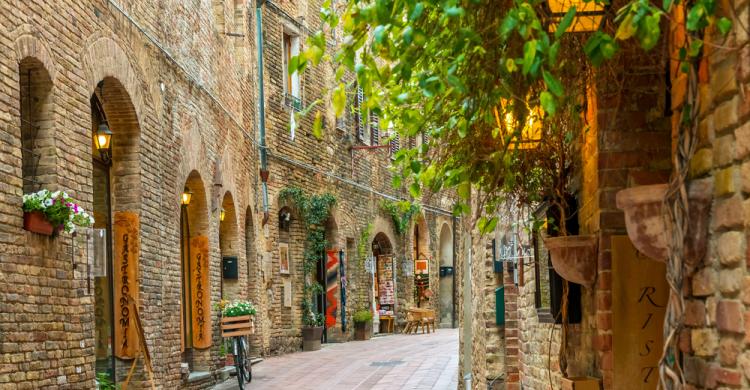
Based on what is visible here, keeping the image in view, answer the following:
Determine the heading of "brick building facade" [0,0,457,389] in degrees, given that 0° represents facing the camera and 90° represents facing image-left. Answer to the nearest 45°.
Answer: approximately 315°

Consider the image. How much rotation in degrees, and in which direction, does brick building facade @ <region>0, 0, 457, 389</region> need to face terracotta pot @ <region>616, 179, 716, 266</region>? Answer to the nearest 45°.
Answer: approximately 45° to its right

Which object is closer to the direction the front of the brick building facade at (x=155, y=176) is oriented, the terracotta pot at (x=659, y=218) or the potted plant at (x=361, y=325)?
the terracotta pot

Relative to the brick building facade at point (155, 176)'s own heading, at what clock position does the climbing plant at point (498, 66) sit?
The climbing plant is roughly at 1 o'clock from the brick building facade.

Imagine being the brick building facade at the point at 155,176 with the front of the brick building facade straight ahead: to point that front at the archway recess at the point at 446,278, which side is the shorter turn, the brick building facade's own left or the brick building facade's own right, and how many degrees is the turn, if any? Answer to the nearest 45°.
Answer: approximately 135° to the brick building facade's own left

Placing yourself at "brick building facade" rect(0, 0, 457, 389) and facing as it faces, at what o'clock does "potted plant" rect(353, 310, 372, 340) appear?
The potted plant is roughly at 8 o'clock from the brick building facade.

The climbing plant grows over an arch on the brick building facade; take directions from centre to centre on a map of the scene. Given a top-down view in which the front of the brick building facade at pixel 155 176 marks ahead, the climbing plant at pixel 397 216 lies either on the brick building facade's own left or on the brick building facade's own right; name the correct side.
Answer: on the brick building facade's own left

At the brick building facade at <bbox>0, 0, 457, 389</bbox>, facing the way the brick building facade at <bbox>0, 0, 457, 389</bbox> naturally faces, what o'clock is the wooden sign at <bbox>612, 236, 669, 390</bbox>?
The wooden sign is roughly at 1 o'clock from the brick building facade.

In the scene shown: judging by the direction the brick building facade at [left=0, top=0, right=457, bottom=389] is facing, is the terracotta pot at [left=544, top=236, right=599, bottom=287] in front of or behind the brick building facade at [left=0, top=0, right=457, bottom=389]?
in front

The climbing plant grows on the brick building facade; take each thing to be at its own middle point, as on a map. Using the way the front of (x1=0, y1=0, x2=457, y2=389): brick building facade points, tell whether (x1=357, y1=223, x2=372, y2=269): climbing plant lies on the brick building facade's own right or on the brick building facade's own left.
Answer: on the brick building facade's own left
